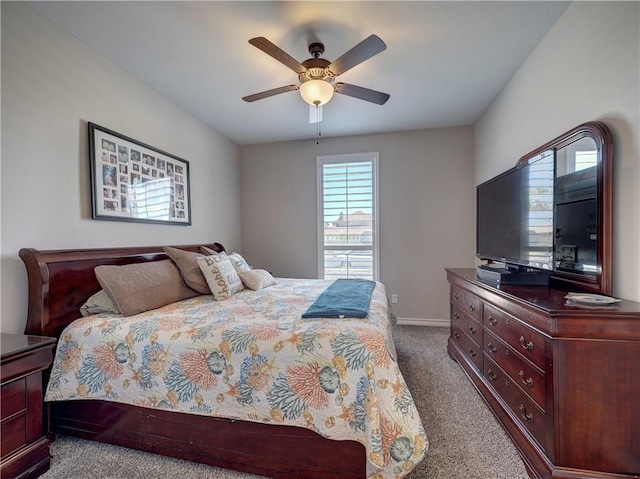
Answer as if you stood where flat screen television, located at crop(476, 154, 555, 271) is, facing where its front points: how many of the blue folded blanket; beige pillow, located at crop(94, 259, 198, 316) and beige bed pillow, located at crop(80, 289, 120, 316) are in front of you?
3

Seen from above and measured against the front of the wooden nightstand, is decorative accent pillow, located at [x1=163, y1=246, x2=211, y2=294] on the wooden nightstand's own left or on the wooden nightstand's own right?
on the wooden nightstand's own left

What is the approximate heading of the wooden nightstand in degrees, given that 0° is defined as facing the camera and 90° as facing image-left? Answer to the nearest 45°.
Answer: approximately 315°

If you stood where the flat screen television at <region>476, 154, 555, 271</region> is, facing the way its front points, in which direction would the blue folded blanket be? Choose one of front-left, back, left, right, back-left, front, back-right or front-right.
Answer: front

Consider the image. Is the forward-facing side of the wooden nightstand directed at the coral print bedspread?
no

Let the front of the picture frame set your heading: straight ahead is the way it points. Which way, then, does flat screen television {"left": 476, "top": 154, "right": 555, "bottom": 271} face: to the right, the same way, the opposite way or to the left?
the opposite way

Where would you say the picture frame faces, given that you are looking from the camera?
facing the viewer and to the right of the viewer

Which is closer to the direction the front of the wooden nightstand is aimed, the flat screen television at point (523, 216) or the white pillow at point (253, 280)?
the flat screen television

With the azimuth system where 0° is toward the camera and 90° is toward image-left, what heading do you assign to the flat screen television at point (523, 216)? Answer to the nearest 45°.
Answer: approximately 45°

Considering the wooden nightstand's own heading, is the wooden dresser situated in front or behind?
in front

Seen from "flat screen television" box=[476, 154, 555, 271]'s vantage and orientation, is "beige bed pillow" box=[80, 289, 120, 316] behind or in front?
in front

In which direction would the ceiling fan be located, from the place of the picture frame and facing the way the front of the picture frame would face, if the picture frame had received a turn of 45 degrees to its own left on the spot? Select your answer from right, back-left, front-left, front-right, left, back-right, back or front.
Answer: front-right

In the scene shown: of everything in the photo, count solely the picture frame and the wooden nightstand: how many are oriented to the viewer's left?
0

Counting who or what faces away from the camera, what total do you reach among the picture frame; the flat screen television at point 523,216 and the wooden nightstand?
0

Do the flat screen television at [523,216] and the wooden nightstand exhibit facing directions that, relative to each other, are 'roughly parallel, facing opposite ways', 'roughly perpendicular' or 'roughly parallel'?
roughly parallel, facing opposite ways

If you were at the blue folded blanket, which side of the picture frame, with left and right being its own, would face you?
front

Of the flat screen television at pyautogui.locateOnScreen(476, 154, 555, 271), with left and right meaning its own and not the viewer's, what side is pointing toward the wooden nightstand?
front

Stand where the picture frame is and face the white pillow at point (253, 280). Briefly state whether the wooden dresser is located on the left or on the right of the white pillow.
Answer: right
